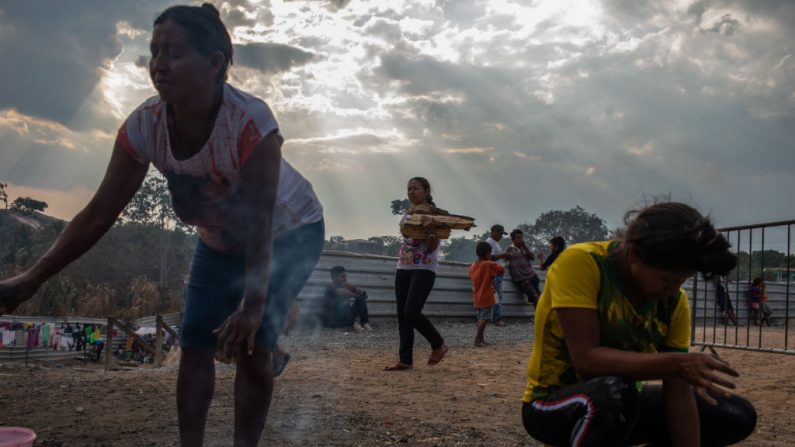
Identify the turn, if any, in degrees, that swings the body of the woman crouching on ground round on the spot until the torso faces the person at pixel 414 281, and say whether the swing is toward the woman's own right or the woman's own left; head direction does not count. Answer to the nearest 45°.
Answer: approximately 180°

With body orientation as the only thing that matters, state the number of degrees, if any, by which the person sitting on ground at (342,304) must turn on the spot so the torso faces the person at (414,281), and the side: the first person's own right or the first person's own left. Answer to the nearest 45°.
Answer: approximately 45° to the first person's own right

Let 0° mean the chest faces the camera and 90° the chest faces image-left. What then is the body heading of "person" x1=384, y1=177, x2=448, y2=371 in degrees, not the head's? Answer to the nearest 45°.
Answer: approximately 45°

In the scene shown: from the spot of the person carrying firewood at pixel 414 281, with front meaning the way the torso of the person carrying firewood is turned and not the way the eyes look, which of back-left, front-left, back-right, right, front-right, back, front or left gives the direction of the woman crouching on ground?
front-left

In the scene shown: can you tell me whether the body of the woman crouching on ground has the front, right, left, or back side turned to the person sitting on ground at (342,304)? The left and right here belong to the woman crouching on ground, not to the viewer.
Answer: back

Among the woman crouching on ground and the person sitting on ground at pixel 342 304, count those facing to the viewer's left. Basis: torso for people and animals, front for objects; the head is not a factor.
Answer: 0

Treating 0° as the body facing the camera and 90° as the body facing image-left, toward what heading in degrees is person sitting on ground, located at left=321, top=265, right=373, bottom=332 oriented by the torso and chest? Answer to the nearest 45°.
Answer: approximately 315°
